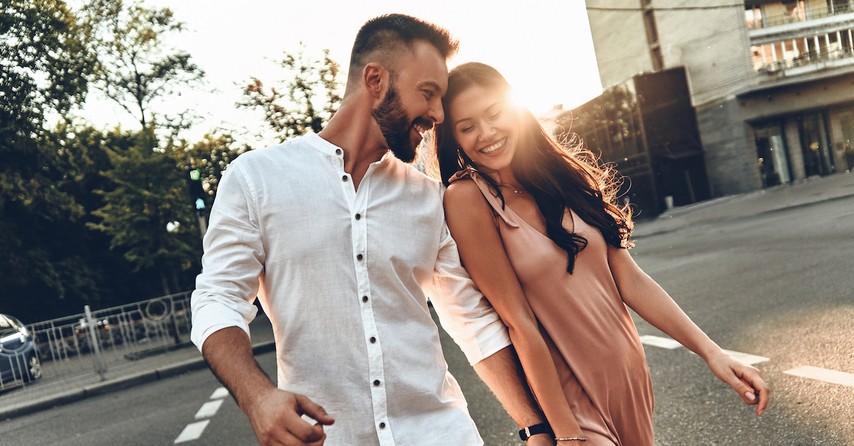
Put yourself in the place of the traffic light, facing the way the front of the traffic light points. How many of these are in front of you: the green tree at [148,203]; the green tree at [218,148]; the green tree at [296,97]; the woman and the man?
2

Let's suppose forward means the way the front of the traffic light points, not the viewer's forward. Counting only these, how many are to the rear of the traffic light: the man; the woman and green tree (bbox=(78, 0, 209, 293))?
1

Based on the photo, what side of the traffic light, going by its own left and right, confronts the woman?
front

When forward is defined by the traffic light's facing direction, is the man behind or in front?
in front

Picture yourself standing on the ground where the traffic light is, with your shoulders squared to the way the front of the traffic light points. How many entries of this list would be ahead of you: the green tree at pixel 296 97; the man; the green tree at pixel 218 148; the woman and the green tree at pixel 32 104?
2

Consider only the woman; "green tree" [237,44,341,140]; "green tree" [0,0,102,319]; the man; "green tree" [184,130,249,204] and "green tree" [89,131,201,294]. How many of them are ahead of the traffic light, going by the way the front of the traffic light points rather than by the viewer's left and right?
2

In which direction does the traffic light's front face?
toward the camera

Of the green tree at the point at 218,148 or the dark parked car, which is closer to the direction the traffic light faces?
the dark parked car

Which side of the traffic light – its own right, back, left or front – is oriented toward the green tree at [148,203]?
back

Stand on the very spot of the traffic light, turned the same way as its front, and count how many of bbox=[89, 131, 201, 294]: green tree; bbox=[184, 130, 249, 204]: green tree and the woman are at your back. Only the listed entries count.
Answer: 2

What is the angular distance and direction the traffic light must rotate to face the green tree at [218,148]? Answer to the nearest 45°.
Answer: approximately 180°

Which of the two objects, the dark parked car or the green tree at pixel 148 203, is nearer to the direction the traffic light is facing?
the dark parked car

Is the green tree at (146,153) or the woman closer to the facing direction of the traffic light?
the woman

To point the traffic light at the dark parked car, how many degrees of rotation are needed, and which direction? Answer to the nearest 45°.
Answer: approximately 90° to its right

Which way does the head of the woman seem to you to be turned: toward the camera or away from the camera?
toward the camera
